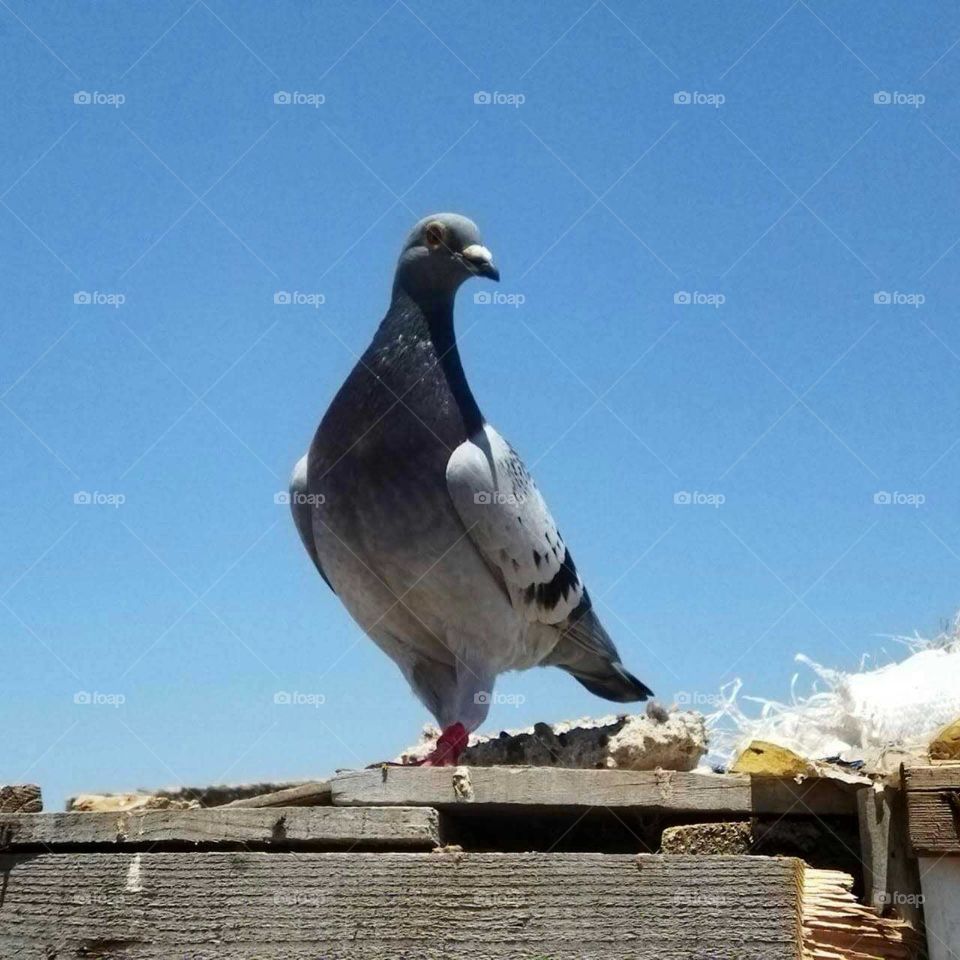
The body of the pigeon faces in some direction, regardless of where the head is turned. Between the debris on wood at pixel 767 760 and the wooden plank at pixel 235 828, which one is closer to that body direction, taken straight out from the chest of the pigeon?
the wooden plank

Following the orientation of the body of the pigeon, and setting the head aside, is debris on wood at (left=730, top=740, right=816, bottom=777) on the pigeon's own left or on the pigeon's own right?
on the pigeon's own left

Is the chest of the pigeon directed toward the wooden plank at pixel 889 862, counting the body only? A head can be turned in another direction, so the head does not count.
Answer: no

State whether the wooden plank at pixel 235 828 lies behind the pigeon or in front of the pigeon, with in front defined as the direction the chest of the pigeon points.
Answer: in front

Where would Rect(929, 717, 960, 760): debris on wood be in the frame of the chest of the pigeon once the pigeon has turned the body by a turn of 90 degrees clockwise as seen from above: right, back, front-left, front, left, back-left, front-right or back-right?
back

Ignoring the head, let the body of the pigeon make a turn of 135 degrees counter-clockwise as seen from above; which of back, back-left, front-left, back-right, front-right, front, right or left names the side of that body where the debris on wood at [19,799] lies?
back-right

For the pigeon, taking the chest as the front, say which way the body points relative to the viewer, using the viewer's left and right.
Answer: facing the viewer and to the left of the viewer

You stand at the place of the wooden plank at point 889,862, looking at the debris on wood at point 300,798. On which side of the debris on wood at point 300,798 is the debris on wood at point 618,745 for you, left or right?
right

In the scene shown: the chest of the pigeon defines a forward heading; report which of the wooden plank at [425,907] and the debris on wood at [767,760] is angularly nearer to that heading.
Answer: the wooden plank

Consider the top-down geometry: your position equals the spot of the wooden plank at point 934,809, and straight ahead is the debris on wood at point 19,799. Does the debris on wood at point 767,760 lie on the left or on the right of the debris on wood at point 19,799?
right

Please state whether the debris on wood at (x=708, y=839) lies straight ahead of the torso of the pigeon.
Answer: no
